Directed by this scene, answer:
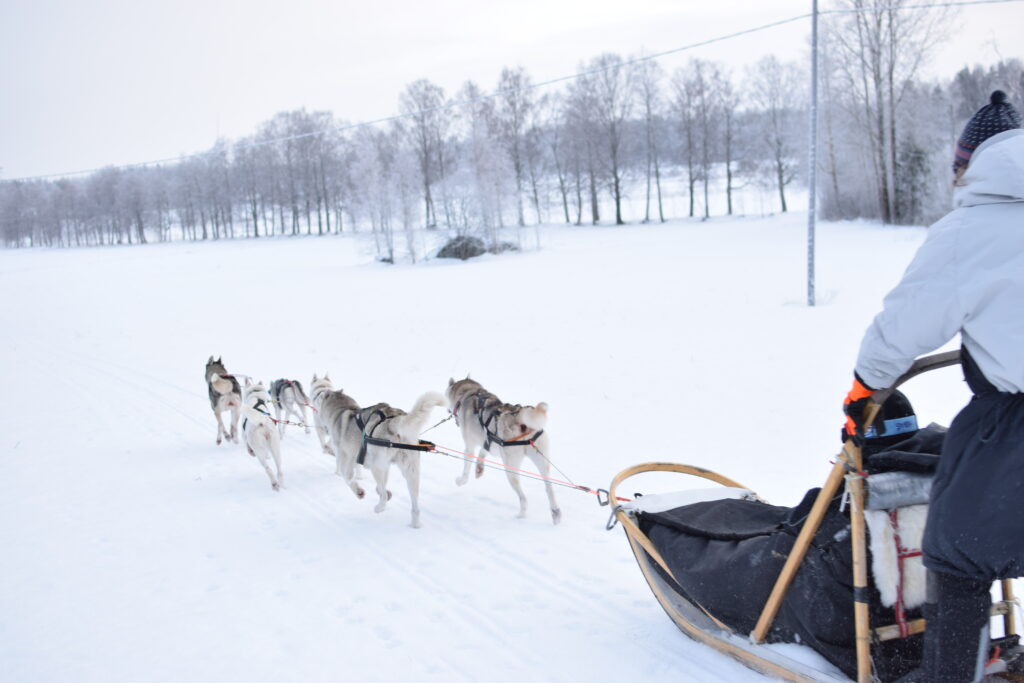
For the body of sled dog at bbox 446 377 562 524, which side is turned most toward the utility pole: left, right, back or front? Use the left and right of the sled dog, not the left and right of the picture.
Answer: right

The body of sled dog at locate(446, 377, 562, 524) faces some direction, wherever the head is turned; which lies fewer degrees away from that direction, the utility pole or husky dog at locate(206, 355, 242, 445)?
the husky dog

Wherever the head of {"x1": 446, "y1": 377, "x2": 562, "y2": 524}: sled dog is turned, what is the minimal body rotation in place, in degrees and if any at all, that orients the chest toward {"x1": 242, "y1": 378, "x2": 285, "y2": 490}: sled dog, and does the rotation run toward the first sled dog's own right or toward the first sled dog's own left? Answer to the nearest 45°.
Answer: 0° — it already faces it

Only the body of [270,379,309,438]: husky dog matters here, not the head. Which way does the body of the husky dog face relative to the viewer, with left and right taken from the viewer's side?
facing away from the viewer and to the left of the viewer

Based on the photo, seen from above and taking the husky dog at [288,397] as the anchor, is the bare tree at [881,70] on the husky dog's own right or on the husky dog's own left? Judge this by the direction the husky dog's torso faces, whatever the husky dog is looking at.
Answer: on the husky dog's own right

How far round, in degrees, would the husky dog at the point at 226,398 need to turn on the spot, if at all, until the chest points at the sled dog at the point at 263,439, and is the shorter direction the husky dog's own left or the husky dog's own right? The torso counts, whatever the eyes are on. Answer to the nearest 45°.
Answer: approximately 135° to the husky dog's own left

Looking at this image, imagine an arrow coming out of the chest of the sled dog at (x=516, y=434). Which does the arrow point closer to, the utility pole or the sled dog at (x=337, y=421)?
the sled dog

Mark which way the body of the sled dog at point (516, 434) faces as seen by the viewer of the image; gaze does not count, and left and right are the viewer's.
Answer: facing away from the viewer and to the left of the viewer

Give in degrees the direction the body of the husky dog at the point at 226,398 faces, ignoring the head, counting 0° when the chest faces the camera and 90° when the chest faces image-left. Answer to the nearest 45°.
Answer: approximately 135°
